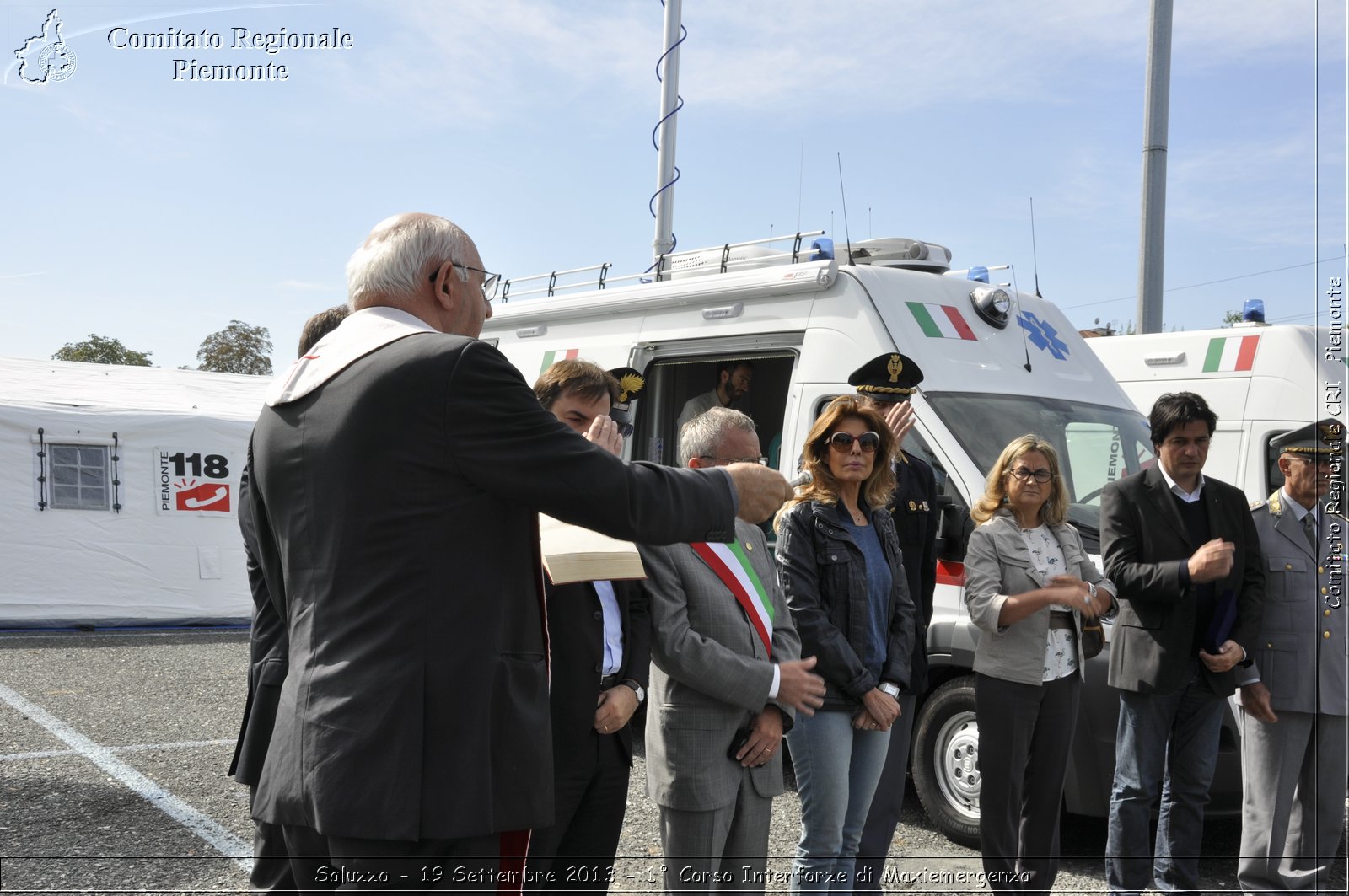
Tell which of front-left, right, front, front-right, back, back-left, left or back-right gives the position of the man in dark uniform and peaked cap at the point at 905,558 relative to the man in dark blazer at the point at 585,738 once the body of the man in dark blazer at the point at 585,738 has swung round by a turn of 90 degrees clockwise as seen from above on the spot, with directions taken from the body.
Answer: back

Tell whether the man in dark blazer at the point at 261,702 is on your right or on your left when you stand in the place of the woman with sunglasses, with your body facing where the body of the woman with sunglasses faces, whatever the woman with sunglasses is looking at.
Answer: on your right

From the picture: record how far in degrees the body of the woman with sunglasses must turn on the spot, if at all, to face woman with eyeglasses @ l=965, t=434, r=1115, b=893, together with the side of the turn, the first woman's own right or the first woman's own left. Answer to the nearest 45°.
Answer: approximately 90° to the first woman's own left

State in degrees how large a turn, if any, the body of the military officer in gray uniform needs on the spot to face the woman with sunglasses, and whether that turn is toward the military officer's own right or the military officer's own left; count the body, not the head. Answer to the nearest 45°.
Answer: approximately 90° to the military officer's own right

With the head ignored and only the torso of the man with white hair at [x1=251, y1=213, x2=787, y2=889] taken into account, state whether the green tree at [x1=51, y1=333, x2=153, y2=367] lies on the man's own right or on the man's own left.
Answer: on the man's own left

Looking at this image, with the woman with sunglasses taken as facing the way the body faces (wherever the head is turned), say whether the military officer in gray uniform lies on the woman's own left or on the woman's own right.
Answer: on the woman's own left

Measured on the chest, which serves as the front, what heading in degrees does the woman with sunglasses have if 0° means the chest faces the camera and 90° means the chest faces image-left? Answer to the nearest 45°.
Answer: approximately 315°

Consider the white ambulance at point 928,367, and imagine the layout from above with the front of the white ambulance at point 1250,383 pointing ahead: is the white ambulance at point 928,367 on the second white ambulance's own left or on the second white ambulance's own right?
on the second white ambulance's own right

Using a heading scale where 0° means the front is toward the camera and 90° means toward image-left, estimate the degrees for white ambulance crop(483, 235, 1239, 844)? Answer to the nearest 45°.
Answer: approximately 315°

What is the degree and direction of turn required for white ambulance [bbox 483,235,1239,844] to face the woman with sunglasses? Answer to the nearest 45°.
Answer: approximately 45° to its right
